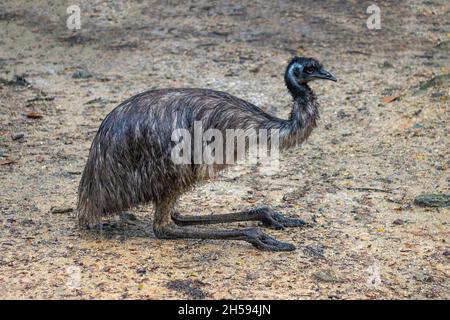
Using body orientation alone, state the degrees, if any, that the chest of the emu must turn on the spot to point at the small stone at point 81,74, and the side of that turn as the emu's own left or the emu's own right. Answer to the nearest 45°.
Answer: approximately 90° to the emu's own left

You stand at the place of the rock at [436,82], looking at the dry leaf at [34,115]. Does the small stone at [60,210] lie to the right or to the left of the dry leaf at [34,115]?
left

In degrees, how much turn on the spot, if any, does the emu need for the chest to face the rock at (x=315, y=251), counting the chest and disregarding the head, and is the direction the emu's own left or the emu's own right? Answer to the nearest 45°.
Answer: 0° — it already faces it

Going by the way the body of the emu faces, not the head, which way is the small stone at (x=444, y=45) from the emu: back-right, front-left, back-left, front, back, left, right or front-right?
front-left

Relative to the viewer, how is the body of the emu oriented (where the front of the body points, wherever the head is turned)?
to the viewer's right

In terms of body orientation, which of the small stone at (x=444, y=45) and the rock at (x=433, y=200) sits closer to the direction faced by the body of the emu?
the rock

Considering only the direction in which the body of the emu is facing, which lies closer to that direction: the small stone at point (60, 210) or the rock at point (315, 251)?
the rock

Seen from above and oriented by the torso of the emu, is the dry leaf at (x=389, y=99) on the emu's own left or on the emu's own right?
on the emu's own left

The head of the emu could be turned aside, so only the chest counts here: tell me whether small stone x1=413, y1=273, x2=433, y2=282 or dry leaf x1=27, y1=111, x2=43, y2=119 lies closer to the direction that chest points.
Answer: the small stone

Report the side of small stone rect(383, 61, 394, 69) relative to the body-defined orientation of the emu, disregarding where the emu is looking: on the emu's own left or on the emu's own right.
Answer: on the emu's own left
